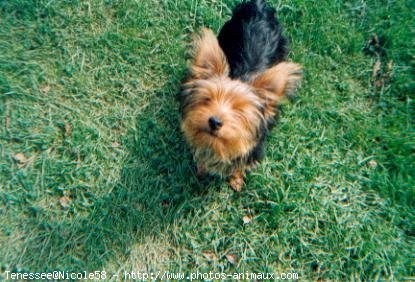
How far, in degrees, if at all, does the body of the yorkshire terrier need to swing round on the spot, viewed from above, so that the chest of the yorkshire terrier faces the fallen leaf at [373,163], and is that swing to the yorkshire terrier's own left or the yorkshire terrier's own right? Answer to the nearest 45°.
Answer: approximately 135° to the yorkshire terrier's own left

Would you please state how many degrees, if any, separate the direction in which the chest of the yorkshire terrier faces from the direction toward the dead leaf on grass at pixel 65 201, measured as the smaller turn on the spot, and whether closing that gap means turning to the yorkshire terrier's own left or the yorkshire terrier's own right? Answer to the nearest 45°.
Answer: approximately 90° to the yorkshire terrier's own right

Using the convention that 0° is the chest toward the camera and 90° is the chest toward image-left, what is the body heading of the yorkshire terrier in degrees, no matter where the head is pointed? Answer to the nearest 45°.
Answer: approximately 0°

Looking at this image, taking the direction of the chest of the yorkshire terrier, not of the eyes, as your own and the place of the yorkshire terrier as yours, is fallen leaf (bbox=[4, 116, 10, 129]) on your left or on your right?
on your right

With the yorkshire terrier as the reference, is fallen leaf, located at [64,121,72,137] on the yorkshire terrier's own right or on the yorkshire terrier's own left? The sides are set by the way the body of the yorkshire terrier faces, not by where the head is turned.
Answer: on the yorkshire terrier's own right
